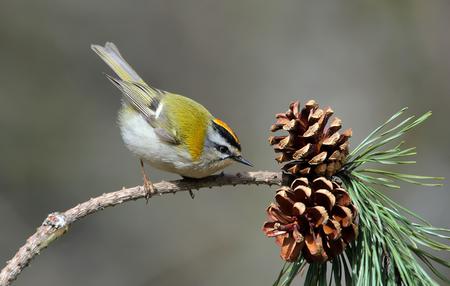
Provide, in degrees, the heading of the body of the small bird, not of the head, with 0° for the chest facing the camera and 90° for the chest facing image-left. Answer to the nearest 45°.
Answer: approximately 270°
